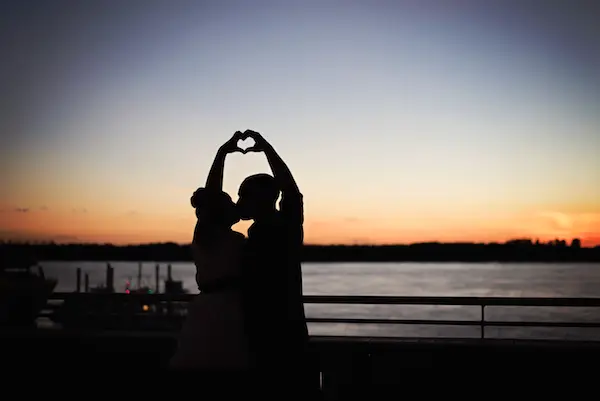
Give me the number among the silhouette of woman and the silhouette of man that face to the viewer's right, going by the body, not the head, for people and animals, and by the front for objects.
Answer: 1

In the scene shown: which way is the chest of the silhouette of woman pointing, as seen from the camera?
to the viewer's right

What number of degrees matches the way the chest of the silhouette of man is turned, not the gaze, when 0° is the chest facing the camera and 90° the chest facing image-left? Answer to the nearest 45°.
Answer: approximately 90°

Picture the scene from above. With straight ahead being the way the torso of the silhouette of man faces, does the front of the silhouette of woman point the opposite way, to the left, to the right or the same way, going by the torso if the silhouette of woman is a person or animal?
the opposite way
